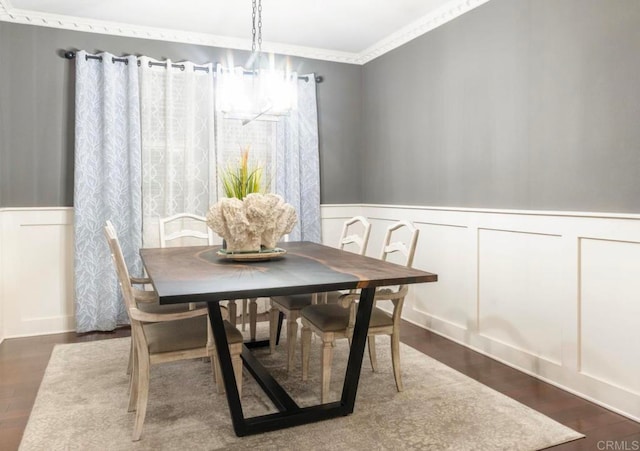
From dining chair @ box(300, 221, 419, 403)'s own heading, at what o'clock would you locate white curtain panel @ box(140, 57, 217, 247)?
The white curtain panel is roughly at 3 o'clock from the dining chair.

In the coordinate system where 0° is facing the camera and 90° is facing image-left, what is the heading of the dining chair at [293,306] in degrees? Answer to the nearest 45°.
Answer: approximately 45°

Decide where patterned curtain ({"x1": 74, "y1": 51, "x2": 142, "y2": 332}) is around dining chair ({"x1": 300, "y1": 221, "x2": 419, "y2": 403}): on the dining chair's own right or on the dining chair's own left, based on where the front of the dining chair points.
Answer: on the dining chair's own right

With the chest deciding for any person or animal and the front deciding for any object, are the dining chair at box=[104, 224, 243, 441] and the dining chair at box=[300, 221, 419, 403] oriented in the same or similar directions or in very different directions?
very different directions

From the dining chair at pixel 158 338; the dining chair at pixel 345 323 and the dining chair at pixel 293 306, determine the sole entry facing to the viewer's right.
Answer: the dining chair at pixel 158 338

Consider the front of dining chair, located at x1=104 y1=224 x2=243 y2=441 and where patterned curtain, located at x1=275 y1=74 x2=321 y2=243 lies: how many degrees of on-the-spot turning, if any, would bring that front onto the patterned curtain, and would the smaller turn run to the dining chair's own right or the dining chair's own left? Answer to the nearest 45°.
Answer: approximately 45° to the dining chair's own left

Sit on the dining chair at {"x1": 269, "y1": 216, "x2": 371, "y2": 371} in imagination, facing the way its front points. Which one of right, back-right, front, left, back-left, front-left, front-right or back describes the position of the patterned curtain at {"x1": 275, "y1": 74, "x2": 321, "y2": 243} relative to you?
back-right

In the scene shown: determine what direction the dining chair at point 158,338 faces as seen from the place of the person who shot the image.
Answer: facing to the right of the viewer

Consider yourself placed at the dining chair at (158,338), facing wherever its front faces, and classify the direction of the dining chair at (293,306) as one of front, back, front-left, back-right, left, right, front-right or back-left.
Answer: front-left
